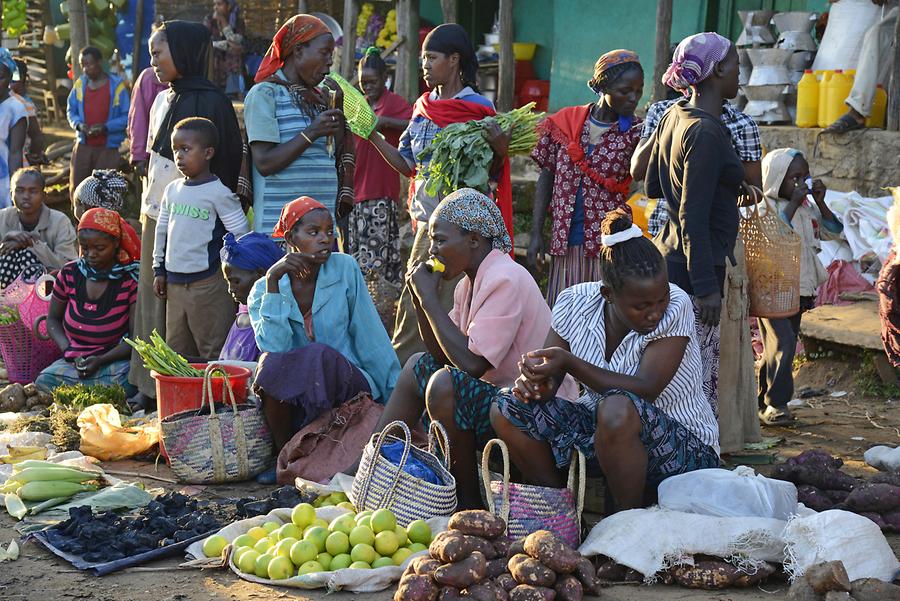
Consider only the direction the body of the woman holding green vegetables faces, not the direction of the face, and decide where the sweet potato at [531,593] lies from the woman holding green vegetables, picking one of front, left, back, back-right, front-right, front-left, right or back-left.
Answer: front-left

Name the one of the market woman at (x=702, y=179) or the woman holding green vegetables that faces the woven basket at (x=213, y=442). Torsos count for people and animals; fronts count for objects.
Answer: the woman holding green vegetables

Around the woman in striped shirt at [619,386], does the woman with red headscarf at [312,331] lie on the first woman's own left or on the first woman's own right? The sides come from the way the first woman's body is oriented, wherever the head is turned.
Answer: on the first woman's own right

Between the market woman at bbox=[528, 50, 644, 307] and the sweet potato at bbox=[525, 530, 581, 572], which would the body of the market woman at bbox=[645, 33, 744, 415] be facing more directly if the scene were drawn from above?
the market woman

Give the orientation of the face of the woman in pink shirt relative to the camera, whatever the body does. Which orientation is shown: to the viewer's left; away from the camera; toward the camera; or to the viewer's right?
to the viewer's left

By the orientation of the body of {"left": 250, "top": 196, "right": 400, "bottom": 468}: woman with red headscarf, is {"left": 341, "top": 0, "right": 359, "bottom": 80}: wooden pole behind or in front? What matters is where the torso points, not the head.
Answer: behind

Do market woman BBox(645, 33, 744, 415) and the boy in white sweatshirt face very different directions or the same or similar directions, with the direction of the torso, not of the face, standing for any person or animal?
very different directions

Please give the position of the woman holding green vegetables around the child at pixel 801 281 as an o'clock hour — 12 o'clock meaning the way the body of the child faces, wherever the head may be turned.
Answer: The woman holding green vegetables is roughly at 4 o'clock from the child.

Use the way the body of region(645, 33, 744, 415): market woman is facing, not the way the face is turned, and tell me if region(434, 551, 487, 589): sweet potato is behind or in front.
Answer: behind

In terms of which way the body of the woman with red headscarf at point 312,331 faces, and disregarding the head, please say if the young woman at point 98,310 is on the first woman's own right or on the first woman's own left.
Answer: on the first woman's own right

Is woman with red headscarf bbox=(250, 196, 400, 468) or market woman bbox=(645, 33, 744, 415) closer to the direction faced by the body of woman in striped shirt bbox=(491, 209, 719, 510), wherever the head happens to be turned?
the woman with red headscarf

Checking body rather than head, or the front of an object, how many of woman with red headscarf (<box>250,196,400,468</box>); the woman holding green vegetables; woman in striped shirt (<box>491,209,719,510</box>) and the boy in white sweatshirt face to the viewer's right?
0

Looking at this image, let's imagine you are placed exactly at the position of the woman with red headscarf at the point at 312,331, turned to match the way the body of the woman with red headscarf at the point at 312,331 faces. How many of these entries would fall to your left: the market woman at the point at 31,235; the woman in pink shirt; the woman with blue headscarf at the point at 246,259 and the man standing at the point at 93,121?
1

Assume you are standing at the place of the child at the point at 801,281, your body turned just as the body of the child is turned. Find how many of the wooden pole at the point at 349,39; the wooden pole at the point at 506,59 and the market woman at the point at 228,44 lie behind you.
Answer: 3

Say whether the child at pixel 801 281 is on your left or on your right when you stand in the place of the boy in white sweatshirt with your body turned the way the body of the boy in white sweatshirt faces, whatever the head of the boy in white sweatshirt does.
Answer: on your left

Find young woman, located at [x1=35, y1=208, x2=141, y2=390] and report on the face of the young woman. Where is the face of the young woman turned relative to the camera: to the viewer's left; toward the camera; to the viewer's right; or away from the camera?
toward the camera

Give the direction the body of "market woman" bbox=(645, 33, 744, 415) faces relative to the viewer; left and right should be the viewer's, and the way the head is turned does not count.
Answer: facing away from the viewer and to the right of the viewer

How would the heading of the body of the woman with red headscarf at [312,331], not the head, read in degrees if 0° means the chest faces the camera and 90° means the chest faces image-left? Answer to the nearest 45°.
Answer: approximately 45°
